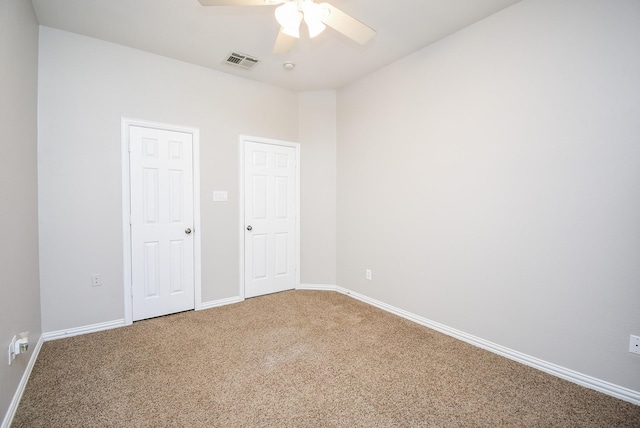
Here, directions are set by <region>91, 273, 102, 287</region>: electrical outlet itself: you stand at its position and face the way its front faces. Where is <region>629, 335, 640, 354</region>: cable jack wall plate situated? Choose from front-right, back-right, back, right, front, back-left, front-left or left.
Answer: front-left

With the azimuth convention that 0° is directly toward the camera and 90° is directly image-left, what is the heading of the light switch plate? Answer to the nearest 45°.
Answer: approximately 0°

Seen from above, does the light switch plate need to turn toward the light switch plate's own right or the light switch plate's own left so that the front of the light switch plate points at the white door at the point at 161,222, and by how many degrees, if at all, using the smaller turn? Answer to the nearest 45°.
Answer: approximately 90° to the light switch plate's own right

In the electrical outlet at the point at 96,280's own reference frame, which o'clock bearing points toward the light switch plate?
The light switch plate is roughly at 9 o'clock from the electrical outlet.

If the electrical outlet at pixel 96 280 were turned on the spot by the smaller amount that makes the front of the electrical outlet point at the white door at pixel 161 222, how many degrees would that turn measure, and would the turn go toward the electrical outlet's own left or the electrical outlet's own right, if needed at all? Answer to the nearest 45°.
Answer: approximately 90° to the electrical outlet's own left

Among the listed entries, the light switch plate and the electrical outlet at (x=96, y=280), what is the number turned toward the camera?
2

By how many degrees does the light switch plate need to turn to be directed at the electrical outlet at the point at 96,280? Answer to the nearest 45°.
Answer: approximately 90° to its right

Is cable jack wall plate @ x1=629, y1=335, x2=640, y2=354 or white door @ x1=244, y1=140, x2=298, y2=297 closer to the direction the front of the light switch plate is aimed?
the cable jack wall plate

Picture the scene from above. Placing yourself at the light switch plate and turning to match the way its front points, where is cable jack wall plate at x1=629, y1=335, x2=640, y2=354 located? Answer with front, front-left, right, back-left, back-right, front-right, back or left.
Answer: front-left

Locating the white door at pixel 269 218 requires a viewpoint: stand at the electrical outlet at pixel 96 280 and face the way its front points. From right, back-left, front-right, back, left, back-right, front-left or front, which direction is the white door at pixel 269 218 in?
left
